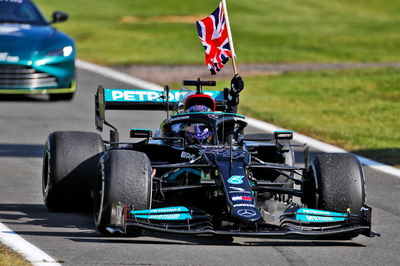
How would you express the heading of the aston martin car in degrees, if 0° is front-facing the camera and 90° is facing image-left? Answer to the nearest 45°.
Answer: approximately 0°

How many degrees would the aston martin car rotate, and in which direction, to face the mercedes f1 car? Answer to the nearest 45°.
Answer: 0° — it already faces it
